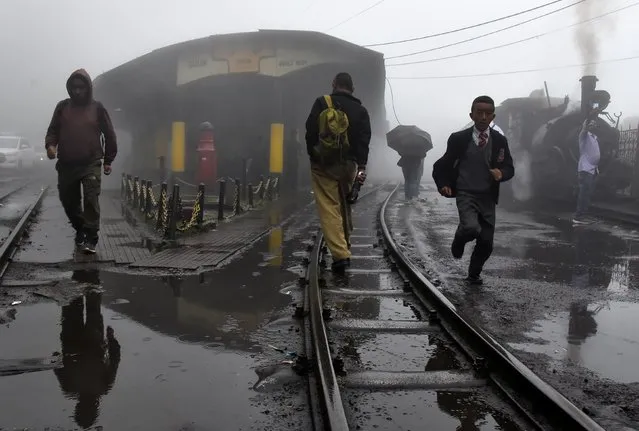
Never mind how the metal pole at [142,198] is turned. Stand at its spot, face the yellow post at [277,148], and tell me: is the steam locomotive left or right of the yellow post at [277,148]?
right

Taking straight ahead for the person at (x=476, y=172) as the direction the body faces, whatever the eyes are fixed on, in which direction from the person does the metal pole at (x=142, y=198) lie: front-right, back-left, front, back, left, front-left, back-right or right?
back-right

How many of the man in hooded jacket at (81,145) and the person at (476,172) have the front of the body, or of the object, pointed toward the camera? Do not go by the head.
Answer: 2

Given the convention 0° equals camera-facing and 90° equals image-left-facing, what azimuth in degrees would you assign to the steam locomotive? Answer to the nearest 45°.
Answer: approximately 315°

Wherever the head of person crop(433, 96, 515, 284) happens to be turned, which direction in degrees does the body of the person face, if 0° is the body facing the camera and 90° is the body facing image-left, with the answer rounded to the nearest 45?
approximately 0°

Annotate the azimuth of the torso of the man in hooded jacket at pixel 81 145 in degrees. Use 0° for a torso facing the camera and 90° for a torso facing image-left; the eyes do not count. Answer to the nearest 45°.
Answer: approximately 0°

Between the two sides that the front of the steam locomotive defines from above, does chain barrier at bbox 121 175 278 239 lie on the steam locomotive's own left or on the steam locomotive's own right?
on the steam locomotive's own right

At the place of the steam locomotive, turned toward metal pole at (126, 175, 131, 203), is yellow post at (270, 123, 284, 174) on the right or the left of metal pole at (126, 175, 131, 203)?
right
